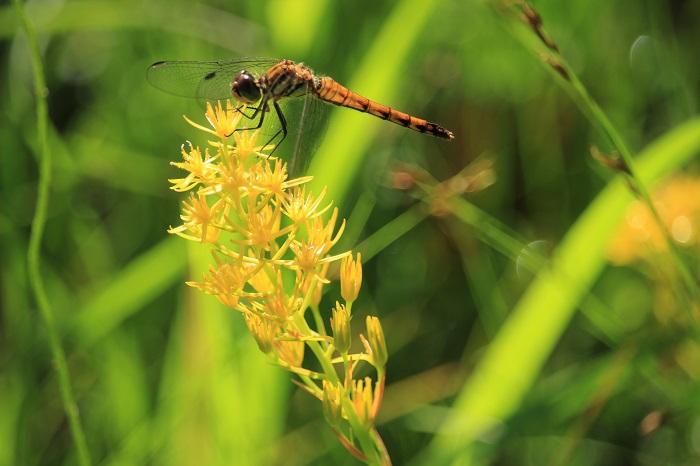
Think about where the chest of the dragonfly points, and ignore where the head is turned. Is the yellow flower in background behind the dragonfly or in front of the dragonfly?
behind

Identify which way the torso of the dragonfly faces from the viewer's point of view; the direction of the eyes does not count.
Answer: to the viewer's left
